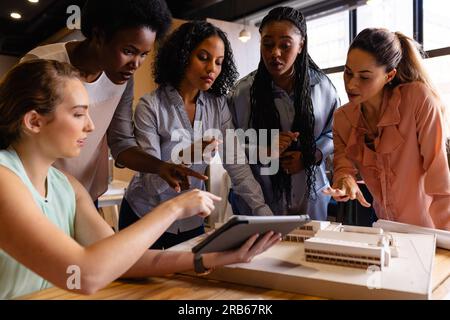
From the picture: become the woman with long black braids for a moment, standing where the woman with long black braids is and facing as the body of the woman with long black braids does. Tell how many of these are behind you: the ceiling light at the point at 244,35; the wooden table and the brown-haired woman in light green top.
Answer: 1

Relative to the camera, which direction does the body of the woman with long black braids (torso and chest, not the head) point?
toward the camera

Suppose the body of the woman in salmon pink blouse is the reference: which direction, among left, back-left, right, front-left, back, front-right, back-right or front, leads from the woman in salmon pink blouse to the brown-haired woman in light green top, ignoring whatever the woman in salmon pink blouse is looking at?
front

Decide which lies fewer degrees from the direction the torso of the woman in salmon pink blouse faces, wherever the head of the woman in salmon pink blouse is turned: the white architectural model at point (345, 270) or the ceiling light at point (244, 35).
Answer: the white architectural model

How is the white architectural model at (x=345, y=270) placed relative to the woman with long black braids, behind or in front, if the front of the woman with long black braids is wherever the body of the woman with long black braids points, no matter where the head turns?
in front

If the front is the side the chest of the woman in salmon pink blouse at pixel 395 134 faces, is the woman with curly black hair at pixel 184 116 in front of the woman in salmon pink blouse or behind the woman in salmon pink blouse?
in front

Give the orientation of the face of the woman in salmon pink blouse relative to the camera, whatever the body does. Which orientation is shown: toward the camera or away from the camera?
toward the camera

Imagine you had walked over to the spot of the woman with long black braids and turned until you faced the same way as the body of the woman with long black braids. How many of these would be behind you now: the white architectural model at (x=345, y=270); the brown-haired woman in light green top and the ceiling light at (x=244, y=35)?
1

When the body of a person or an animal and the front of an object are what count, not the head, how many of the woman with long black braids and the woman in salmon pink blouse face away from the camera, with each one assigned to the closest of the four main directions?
0

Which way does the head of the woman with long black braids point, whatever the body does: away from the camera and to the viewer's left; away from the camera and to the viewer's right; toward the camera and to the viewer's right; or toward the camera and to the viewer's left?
toward the camera and to the viewer's left

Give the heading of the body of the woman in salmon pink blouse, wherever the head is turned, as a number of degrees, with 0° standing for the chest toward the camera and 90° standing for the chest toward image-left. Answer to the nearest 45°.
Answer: approximately 45°

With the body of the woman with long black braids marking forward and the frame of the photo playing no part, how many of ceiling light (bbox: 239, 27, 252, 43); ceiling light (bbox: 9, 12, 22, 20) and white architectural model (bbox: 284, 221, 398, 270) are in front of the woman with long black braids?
1
